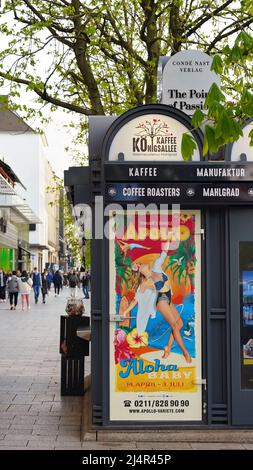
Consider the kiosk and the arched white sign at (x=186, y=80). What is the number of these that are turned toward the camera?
2

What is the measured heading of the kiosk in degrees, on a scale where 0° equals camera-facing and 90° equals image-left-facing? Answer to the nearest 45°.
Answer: approximately 0°

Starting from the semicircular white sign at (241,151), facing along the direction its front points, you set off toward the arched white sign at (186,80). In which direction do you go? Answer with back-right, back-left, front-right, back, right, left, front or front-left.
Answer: back-right

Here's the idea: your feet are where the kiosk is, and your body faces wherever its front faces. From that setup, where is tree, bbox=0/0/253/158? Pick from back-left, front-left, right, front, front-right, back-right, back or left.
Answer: back

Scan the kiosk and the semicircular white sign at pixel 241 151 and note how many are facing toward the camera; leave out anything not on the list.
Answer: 2

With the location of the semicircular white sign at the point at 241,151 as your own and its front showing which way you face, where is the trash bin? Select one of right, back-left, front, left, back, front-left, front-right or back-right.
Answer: back-right

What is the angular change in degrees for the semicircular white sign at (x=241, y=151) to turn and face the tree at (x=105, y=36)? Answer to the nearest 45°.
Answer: approximately 135° to its right

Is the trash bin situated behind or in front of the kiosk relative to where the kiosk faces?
behind
